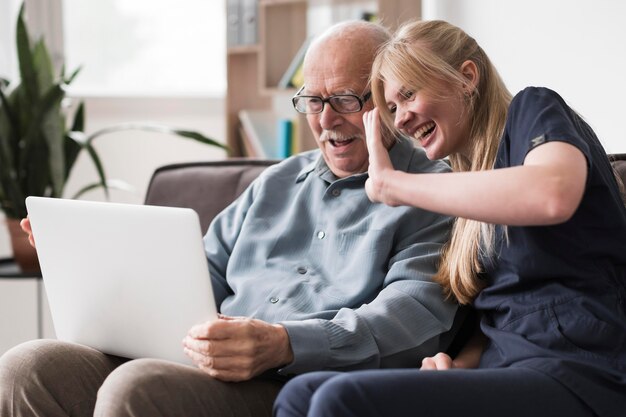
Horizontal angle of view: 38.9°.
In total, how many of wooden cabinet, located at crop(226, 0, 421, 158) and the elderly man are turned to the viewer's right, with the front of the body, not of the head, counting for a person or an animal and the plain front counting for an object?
0

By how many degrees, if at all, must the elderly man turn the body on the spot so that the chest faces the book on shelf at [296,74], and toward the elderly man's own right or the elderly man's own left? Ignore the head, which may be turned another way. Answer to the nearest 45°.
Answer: approximately 135° to the elderly man's own right

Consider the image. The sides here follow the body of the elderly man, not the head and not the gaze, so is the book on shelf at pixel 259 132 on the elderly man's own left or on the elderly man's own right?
on the elderly man's own right

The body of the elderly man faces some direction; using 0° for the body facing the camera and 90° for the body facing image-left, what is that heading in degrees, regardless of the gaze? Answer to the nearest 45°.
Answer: approximately 45°

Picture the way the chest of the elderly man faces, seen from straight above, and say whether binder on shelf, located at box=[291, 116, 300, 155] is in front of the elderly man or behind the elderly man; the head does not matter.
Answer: behind

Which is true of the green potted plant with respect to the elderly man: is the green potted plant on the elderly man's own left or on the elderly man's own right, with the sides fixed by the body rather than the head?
on the elderly man's own right

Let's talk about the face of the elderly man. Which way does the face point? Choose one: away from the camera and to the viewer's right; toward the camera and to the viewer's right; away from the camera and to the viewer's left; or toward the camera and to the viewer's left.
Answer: toward the camera and to the viewer's left

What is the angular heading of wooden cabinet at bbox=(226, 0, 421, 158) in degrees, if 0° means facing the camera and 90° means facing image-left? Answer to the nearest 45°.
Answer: approximately 0°

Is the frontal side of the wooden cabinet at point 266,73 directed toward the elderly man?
yes

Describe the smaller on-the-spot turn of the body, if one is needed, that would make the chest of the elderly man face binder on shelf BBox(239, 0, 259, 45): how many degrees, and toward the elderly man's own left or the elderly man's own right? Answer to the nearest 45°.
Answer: approximately 135° to the elderly man's own right

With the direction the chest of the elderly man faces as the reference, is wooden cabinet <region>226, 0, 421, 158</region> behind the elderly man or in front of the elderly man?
behind
